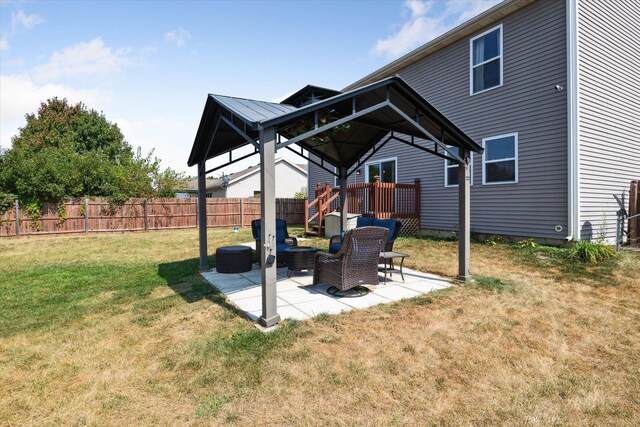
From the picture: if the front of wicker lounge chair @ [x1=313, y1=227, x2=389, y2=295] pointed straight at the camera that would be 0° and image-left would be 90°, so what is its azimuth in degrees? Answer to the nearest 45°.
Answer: approximately 135°

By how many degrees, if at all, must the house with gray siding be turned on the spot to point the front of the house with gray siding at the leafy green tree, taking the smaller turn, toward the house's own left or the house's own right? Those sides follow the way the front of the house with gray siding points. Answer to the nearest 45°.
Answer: approximately 135° to the house's own left

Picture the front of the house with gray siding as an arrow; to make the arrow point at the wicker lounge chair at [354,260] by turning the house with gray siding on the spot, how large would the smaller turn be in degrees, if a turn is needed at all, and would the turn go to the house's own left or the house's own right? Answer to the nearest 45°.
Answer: approximately 180°

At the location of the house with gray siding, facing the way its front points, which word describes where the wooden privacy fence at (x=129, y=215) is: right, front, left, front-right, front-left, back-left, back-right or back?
back-left

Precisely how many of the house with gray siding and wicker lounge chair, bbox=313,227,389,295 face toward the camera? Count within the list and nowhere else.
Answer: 0

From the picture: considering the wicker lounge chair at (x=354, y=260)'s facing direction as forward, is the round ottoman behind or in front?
in front

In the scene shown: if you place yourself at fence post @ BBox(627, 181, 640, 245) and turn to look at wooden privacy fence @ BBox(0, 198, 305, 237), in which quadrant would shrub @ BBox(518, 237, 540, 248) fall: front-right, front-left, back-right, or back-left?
front-left

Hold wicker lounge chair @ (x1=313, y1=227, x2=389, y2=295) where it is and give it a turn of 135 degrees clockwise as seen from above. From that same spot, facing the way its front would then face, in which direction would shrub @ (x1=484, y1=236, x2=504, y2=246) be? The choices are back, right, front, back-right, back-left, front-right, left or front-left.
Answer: front-left

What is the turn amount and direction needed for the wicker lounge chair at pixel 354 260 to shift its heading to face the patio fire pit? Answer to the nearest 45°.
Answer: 0° — it already faces it

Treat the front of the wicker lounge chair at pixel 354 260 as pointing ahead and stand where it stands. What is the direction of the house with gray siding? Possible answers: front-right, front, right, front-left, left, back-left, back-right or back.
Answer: right
